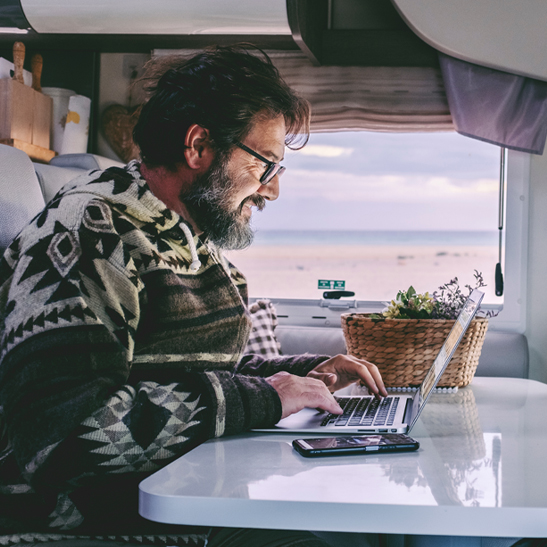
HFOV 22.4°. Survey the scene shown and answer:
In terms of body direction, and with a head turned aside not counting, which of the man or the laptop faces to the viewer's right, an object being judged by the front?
the man

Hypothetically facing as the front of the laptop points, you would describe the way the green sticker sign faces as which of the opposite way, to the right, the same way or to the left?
to the left

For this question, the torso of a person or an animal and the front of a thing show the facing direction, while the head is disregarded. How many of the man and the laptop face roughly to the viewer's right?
1

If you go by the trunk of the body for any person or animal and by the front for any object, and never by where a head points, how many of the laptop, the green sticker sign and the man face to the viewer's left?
1

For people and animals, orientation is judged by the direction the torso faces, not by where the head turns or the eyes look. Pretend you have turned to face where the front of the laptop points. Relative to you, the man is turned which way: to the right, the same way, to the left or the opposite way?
the opposite way

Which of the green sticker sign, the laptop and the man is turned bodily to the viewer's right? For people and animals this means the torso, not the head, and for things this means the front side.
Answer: the man

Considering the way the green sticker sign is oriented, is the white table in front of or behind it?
in front

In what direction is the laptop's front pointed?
to the viewer's left

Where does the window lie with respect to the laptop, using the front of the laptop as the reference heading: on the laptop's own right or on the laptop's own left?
on the laptop's own right

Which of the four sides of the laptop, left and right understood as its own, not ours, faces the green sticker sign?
right

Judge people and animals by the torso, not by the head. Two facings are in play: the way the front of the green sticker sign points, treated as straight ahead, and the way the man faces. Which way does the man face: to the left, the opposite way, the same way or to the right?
to the left

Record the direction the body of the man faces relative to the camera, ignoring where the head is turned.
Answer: to the viewer's right

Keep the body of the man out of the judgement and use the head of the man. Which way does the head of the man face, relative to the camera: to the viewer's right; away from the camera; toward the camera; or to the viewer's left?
to the viewer's right
